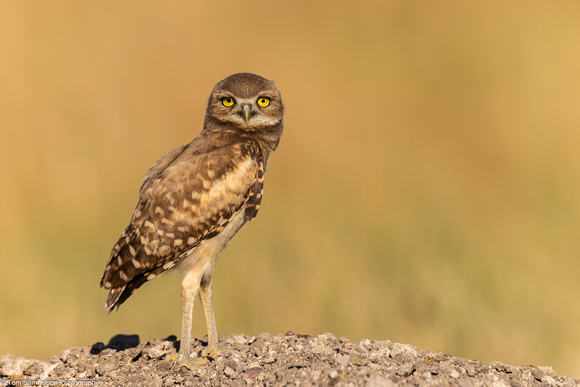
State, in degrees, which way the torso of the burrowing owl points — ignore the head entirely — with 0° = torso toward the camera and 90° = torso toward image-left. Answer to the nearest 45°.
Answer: approximately 270°
